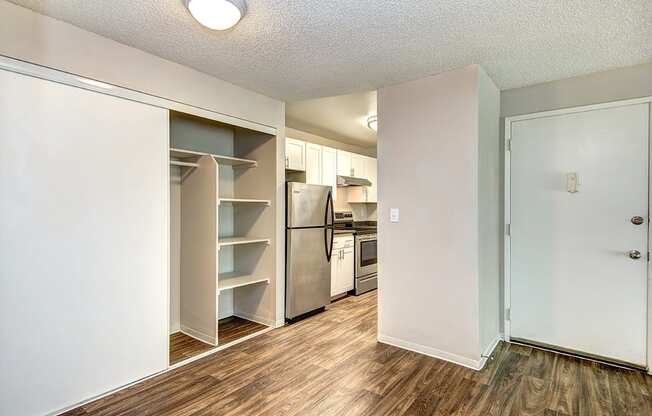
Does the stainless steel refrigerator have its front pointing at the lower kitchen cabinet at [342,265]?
no

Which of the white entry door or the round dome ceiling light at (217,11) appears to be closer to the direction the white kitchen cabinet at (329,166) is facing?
the white entry door

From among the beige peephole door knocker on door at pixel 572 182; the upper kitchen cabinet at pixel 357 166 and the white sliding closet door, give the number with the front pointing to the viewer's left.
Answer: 0

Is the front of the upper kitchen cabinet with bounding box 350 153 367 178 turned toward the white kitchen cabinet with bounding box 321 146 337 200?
no

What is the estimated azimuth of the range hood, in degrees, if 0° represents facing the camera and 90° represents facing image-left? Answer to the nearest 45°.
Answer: approximately 315°

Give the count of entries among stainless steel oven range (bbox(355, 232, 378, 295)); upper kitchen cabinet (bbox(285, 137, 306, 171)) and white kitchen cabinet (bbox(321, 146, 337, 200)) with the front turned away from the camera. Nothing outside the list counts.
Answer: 0

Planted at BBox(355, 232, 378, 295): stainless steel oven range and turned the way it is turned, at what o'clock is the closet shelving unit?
The closet shelving unit is roughly at 3 o'clock from the stainless steel oven range.

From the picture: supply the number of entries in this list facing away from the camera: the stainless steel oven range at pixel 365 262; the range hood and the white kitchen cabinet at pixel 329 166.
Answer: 0

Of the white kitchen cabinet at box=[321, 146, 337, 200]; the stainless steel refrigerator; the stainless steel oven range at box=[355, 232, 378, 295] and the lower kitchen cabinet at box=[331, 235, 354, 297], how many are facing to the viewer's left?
0

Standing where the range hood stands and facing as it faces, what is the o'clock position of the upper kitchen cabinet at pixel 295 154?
The upper kitchen cabinet is roughly at 3 o'clock from the range hood.

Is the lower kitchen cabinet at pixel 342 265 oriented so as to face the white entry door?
yes

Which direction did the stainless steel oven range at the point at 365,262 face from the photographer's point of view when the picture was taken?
facing the viewer and to the right of the viewer

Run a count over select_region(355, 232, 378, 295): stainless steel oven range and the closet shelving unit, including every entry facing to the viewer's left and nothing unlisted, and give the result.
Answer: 0

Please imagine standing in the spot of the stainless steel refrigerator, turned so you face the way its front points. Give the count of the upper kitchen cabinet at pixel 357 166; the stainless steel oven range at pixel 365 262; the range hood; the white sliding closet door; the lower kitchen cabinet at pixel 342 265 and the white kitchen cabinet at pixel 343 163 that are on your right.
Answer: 1

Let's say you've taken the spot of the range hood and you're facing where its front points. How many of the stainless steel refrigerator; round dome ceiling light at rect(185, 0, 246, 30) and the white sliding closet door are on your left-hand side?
0

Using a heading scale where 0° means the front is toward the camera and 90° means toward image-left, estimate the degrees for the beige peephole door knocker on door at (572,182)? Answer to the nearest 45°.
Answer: approximately 0°

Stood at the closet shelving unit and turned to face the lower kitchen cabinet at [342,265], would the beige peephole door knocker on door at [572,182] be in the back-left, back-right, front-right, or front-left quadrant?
front-right
